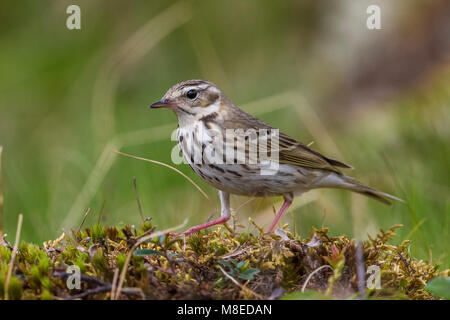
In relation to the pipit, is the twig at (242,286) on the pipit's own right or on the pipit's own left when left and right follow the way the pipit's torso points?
on the pipit's own left

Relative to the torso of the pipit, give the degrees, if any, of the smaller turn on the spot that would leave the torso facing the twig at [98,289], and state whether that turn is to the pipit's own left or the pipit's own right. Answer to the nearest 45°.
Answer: approximately 90° to the pipit's own left

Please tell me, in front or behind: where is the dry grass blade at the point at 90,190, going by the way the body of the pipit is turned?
in front

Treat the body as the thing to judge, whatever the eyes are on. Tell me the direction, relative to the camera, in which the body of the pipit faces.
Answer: to the viewer's left

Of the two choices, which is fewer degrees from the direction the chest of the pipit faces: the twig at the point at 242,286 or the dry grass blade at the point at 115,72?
the dry grass blade

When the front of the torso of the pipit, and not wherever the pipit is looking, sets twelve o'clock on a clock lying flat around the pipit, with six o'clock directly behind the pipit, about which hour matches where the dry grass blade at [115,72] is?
The dry grass blade is roughly at 2 o'clock from the pipit.

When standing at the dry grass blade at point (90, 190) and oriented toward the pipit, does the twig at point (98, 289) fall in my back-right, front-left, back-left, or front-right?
front-right
